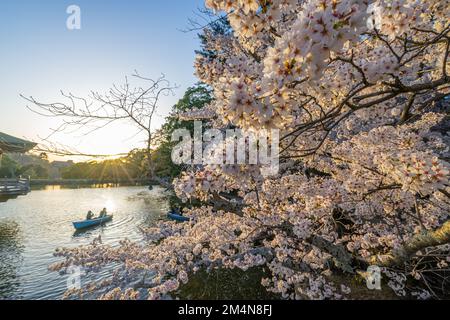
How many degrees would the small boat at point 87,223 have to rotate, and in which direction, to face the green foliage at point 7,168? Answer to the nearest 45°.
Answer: approximately 135° to its right

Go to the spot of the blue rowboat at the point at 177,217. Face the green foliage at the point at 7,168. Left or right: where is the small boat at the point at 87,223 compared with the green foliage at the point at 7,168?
left
